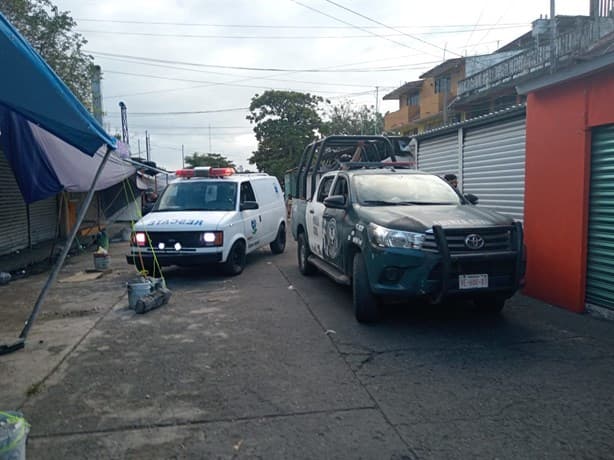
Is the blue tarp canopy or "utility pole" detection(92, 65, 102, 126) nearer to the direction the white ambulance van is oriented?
the blue tarp canopy

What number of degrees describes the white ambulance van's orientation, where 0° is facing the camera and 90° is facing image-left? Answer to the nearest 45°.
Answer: approximately 45°

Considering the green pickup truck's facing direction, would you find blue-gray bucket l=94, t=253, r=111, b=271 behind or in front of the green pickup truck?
behind

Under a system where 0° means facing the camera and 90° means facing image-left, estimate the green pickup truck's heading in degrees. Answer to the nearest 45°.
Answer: approximately 315°

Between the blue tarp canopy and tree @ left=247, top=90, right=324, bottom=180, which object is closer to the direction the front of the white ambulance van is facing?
the blue tarp canopy

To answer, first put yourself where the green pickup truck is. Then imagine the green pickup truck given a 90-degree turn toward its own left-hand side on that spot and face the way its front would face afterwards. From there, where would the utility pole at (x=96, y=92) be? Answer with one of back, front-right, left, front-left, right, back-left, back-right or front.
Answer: left

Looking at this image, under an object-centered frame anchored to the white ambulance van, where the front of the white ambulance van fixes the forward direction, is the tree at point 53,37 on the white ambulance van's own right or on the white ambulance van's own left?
on the white ambulance van's own right

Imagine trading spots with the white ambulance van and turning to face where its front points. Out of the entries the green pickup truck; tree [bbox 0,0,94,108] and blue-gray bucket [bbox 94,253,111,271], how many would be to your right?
2

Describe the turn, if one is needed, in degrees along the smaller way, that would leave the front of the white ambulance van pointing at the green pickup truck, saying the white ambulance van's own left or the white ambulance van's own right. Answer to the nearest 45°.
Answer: approximately 90° to the white ambulance van's own left

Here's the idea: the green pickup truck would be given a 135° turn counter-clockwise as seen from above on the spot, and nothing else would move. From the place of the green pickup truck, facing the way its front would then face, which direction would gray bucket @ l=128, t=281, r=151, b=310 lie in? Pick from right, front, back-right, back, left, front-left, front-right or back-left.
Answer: left

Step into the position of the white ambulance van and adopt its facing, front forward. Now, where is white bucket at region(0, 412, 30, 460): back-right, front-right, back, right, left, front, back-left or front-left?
front-left
